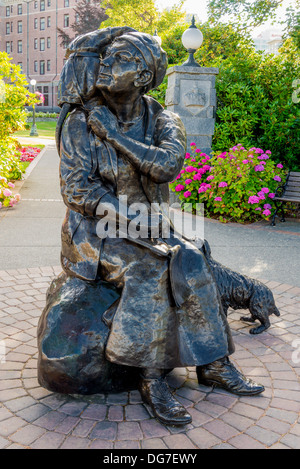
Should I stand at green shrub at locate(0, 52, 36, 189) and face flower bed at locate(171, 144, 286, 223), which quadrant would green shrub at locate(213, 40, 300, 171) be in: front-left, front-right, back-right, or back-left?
front-left

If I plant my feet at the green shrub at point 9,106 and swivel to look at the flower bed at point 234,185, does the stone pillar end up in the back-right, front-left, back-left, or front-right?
front-left

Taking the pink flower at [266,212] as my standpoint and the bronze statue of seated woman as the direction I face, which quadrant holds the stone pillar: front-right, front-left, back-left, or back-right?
back-right

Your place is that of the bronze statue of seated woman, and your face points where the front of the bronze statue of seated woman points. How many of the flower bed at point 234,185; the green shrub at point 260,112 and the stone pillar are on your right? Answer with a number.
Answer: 0

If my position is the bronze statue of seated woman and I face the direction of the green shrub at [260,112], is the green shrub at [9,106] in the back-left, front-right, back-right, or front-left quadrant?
front-left

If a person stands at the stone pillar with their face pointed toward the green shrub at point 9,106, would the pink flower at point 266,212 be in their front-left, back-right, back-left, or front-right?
back-left

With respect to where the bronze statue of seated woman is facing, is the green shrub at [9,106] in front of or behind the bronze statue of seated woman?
behind

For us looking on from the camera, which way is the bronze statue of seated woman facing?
facing the viewer and to the right of the viewer

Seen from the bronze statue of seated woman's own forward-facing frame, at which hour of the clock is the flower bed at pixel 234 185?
The flower bed is roughly at 8 o'clock from the bronze statue of seated woman.

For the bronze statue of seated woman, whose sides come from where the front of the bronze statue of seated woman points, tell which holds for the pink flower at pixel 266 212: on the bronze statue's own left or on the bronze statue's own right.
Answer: on the bronze statue's own left

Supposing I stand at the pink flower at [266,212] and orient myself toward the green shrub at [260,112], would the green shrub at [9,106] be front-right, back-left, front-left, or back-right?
front-left

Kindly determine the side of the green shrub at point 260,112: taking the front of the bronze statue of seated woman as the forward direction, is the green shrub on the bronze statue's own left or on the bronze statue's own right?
on the bronze statue's own left

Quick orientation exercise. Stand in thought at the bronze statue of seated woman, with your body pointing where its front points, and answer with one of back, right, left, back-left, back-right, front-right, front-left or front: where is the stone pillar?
back-left
